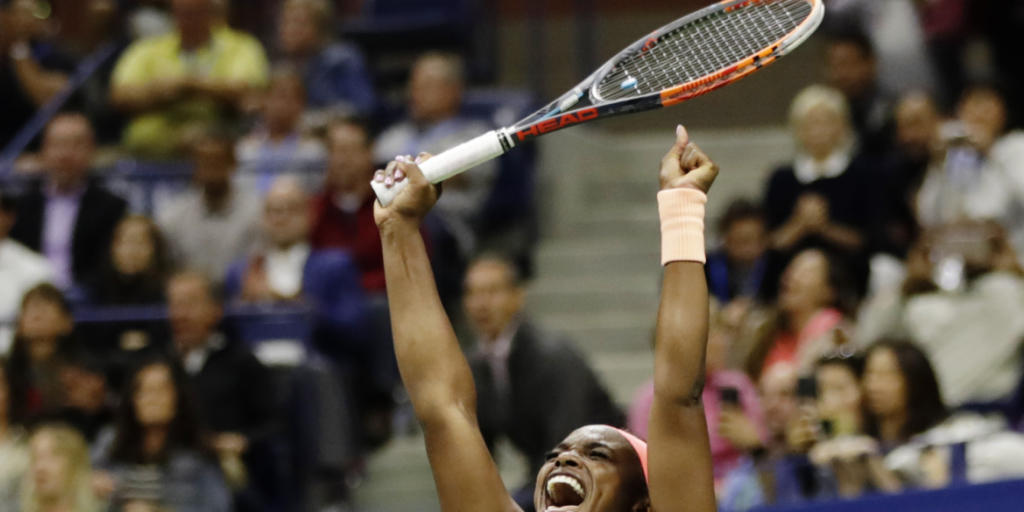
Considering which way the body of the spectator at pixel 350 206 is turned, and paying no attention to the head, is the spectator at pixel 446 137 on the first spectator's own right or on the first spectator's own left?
on the first spectator's own left

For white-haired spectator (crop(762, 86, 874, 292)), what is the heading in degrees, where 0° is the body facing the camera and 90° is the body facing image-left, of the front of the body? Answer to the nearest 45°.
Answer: approximately 0°

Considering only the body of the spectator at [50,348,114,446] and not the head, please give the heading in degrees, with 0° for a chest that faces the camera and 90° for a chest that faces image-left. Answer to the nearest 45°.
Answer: approximately 0°

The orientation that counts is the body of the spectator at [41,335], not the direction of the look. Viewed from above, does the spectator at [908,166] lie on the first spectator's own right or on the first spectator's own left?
on the first spectator's own left
